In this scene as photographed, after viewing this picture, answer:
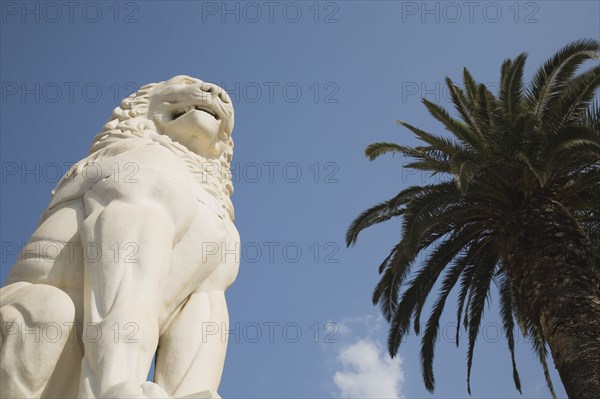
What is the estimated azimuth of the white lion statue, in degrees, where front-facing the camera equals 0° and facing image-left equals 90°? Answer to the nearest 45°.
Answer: approximately 315°

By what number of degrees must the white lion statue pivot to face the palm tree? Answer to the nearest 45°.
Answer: approximately 90° to its left
